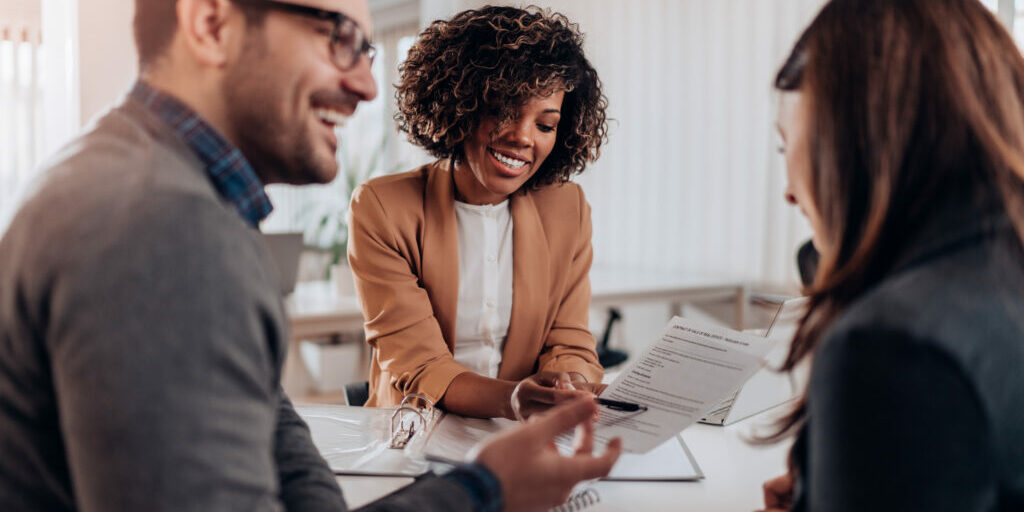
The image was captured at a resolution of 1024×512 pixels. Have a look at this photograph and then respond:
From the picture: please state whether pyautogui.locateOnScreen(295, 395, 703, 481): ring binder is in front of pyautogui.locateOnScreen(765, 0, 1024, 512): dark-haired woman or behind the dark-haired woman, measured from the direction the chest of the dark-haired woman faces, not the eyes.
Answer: in front

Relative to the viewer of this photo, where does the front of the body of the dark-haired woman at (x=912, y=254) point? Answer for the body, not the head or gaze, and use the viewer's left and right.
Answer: facing away from the viewer and to the left of the viewer

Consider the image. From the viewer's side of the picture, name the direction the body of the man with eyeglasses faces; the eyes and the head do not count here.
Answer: to the viewer's right

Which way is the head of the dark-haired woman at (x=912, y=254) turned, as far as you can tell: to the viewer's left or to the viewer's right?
to the viewer's left

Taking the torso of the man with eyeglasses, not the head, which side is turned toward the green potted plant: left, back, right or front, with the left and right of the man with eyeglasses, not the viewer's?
left

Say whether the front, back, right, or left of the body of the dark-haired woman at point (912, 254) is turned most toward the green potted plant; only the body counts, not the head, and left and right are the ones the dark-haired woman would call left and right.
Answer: front

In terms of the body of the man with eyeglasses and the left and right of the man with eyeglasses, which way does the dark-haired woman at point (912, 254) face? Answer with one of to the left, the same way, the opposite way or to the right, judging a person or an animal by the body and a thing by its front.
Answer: to the left

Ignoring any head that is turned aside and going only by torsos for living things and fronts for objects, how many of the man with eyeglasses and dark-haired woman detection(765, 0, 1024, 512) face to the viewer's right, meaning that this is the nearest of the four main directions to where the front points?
1

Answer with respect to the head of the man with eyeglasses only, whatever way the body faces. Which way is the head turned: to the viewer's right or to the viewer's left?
to the viewer's right
